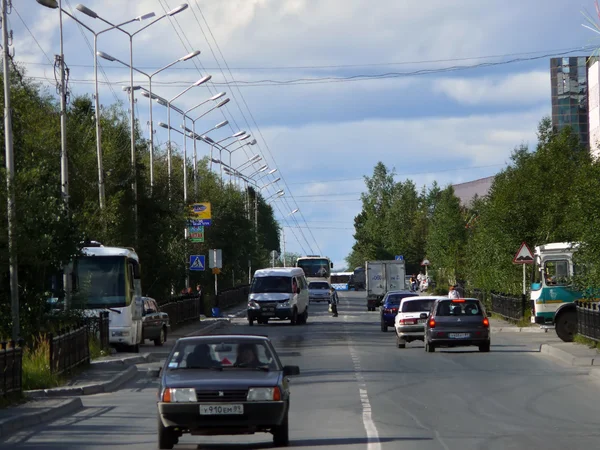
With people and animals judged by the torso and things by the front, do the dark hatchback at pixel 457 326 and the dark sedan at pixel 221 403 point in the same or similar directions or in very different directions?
very different directions

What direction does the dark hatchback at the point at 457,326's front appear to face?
away from the camera

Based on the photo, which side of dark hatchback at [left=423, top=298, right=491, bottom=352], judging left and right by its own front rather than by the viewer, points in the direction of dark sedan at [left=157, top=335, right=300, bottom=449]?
back

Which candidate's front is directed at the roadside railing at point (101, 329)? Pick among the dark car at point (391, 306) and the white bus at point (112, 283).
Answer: the white bus

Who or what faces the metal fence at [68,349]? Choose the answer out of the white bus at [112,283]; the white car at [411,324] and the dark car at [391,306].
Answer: the white bus

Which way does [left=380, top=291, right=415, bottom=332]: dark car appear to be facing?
away from the camera

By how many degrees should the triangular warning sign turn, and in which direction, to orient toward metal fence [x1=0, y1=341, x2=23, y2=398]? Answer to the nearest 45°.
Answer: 0° — it already faces it

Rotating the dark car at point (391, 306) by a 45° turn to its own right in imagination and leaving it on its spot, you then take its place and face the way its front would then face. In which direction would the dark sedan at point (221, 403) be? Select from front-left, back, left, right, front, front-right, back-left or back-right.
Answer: back-right

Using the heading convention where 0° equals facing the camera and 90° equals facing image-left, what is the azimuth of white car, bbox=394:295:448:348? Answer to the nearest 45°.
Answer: approximately 180°

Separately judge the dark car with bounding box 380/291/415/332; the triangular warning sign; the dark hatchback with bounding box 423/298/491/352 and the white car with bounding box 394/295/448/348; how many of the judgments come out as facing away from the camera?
3

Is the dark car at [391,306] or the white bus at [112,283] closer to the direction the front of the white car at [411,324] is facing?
the dark car
